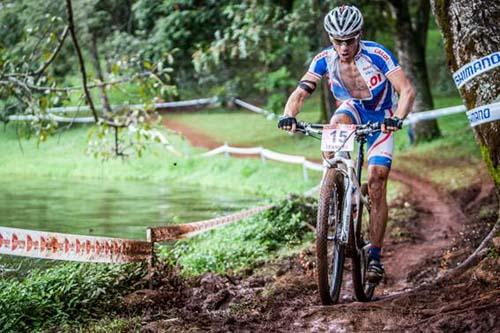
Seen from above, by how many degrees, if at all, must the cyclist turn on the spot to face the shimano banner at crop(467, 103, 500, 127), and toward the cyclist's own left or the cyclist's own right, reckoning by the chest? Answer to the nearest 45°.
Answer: approximately 90° to the cyclist's own left

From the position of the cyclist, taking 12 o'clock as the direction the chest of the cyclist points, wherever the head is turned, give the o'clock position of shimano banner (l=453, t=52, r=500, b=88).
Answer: The shimano banner is roughly at 9 o'clock from the cyclist.

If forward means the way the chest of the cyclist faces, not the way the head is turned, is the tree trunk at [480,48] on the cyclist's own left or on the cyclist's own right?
on the cyclist's own left

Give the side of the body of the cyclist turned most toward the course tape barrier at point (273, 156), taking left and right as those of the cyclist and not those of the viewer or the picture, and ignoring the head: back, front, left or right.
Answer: back

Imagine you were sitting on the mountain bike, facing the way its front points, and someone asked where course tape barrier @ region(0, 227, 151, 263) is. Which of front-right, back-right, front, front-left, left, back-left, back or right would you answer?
right

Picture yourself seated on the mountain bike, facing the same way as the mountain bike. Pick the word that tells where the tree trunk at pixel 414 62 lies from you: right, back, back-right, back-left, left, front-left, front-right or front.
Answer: back

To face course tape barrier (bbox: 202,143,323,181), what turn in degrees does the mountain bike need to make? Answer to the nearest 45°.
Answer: approximately 180°

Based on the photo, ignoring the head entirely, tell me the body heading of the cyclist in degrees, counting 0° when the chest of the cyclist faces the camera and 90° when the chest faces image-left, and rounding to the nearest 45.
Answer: approximately 0°

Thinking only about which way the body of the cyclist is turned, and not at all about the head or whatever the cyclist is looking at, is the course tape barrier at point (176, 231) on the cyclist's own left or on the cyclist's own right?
on the cyclist's own right

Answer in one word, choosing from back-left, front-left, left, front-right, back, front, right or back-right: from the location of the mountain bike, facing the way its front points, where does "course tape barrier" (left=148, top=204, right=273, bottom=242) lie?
back-right
